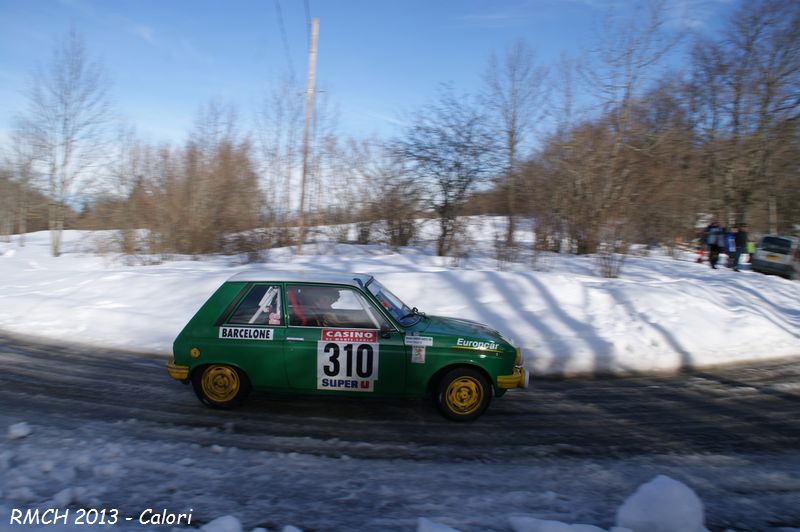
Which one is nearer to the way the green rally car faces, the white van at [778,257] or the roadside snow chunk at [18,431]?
the white van

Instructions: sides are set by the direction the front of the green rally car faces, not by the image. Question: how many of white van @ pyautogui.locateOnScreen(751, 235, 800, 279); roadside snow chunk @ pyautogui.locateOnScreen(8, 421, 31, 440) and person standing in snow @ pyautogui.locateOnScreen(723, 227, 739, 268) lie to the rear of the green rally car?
1

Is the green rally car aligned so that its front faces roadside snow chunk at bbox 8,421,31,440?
no

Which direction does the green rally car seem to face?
to the viewer's right

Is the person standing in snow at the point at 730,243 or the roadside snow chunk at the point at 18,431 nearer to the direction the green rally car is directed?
the person standing in snow

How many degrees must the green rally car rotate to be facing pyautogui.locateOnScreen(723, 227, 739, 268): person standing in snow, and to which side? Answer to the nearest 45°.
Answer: approximately 45° to its left

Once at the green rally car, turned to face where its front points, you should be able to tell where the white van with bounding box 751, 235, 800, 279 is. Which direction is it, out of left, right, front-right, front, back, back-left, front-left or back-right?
front-left

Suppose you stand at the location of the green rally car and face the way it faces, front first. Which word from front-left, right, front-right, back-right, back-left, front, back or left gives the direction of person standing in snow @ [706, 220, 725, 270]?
front-left

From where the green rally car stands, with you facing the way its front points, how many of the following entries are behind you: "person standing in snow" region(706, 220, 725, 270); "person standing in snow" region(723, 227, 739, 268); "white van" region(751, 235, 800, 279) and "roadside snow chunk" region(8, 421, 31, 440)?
1
